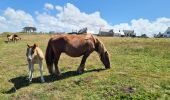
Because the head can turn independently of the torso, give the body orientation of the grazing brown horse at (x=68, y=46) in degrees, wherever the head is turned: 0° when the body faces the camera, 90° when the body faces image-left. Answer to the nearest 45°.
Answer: approximately 270°
